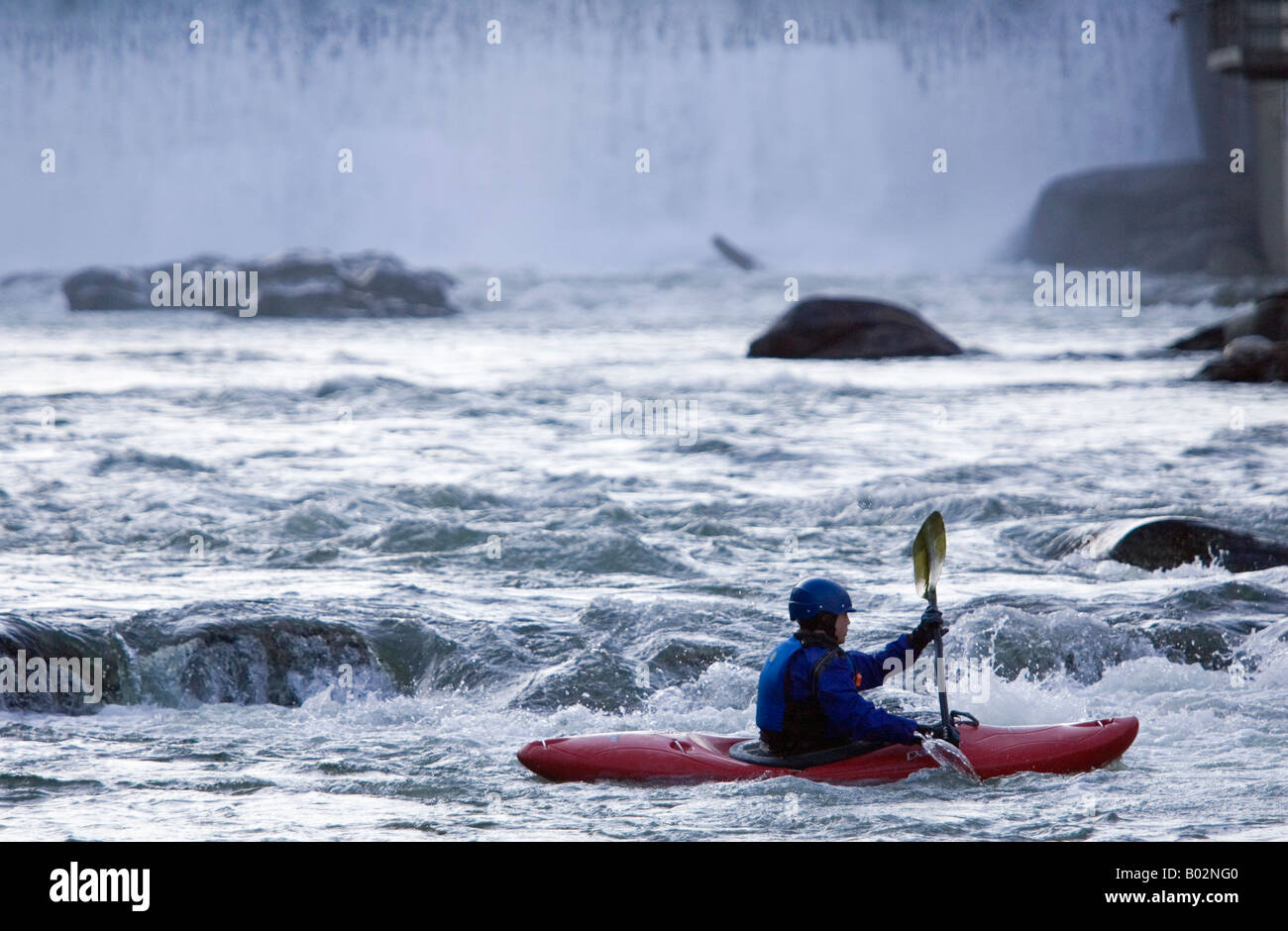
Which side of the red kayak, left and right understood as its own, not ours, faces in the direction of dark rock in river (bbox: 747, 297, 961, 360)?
left

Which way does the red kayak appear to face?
to the viewer's right

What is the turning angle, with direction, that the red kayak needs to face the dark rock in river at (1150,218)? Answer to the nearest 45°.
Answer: approximately 90° to its left

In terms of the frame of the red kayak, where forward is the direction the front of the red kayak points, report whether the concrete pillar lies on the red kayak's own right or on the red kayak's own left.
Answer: on the red kayak's own left

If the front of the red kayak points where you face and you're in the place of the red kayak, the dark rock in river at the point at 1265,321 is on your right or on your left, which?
on your left

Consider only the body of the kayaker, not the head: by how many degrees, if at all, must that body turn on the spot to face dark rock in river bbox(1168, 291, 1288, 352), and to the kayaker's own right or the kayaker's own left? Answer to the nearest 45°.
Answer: approximately 90° to the kayaker's own left

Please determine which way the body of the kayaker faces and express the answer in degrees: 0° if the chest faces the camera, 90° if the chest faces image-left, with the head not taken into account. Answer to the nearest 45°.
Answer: approximately 270°

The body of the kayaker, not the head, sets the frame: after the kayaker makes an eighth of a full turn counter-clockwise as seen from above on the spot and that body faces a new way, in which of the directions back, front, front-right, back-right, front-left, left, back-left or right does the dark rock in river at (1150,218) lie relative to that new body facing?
front-left

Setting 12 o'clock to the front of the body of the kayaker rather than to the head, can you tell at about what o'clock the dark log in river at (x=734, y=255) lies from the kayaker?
The dark log in river is roughly at 9 o'clock from the kayaker.
